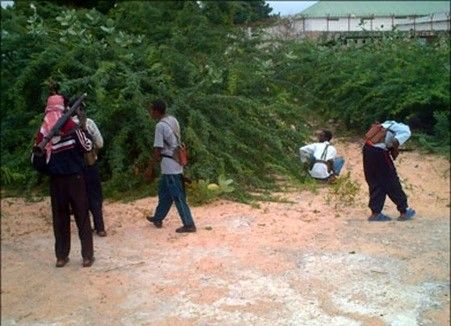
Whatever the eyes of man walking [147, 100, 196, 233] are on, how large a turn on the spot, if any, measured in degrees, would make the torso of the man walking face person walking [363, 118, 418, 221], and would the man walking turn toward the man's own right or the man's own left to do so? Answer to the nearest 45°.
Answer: approximately 180°

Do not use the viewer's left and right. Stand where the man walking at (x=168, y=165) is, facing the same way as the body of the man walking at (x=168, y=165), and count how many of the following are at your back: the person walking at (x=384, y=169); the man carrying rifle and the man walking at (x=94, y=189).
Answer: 1

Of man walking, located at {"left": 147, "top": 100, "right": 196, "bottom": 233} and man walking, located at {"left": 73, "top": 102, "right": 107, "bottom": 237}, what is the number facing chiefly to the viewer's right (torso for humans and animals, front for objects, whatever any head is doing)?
0

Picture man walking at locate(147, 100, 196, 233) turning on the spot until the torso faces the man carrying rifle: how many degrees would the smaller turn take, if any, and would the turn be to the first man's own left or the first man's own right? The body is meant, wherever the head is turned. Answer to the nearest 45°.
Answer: approximately 45° to the first man's own left

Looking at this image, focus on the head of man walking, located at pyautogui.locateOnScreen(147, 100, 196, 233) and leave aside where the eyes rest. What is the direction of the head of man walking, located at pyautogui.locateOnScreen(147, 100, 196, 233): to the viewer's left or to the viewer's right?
to the viewer's left
